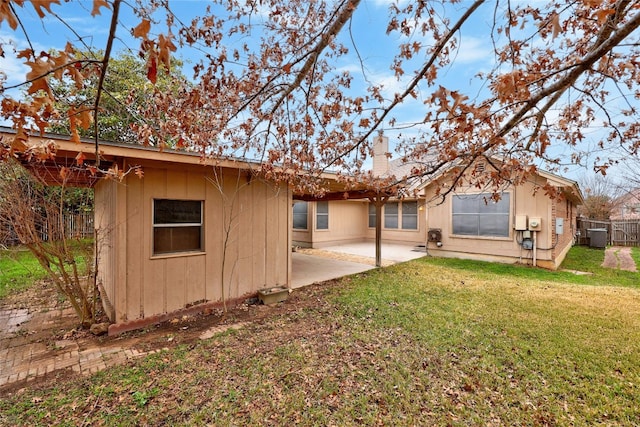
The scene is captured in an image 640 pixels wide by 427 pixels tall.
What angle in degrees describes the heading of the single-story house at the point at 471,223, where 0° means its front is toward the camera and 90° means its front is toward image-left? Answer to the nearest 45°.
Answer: approximately 180°

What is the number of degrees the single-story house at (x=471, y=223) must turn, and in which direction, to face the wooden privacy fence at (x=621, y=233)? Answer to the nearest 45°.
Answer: approximately 45° to its right

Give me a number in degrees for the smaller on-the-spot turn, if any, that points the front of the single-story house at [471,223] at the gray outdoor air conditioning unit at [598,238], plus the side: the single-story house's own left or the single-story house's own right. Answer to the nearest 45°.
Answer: approximately 45° to the single-story house's own right

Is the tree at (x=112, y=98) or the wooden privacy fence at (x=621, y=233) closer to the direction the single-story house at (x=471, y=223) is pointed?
the wooden privacy fence

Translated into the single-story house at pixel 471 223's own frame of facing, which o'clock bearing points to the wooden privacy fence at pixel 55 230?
The wooden privacy fence is roughly at 7 o'clock from the single-story house.
